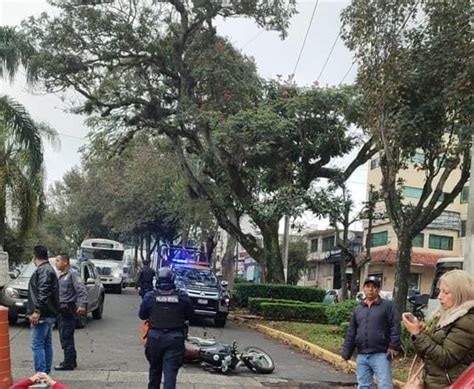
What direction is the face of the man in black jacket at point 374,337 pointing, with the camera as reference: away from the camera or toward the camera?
toward the camera

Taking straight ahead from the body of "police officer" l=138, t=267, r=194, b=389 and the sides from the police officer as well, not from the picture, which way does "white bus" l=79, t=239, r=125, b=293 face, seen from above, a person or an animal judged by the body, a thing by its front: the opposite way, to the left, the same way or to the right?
the opposite way

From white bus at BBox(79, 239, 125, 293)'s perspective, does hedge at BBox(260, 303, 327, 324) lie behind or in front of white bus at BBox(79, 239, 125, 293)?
in front

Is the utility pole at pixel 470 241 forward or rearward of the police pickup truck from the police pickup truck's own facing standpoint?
forward

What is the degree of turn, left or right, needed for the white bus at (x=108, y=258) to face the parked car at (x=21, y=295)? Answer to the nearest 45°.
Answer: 0° — it already faces it

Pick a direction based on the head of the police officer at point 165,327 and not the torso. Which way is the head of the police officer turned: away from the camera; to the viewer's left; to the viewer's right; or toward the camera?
away from the camera

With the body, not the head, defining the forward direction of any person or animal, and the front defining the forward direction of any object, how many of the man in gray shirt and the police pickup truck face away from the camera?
0

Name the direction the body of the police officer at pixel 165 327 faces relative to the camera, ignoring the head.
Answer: away from the camera

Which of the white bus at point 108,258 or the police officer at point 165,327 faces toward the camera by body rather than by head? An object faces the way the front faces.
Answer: the white bus

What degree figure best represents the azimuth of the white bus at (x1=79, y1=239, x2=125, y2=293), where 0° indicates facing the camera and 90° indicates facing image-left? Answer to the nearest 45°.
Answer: approximately 0°

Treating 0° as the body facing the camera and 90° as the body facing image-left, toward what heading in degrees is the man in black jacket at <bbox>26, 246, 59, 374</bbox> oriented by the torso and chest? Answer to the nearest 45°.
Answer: approximately 135°

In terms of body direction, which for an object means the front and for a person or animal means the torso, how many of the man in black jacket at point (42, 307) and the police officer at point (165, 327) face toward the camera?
0
